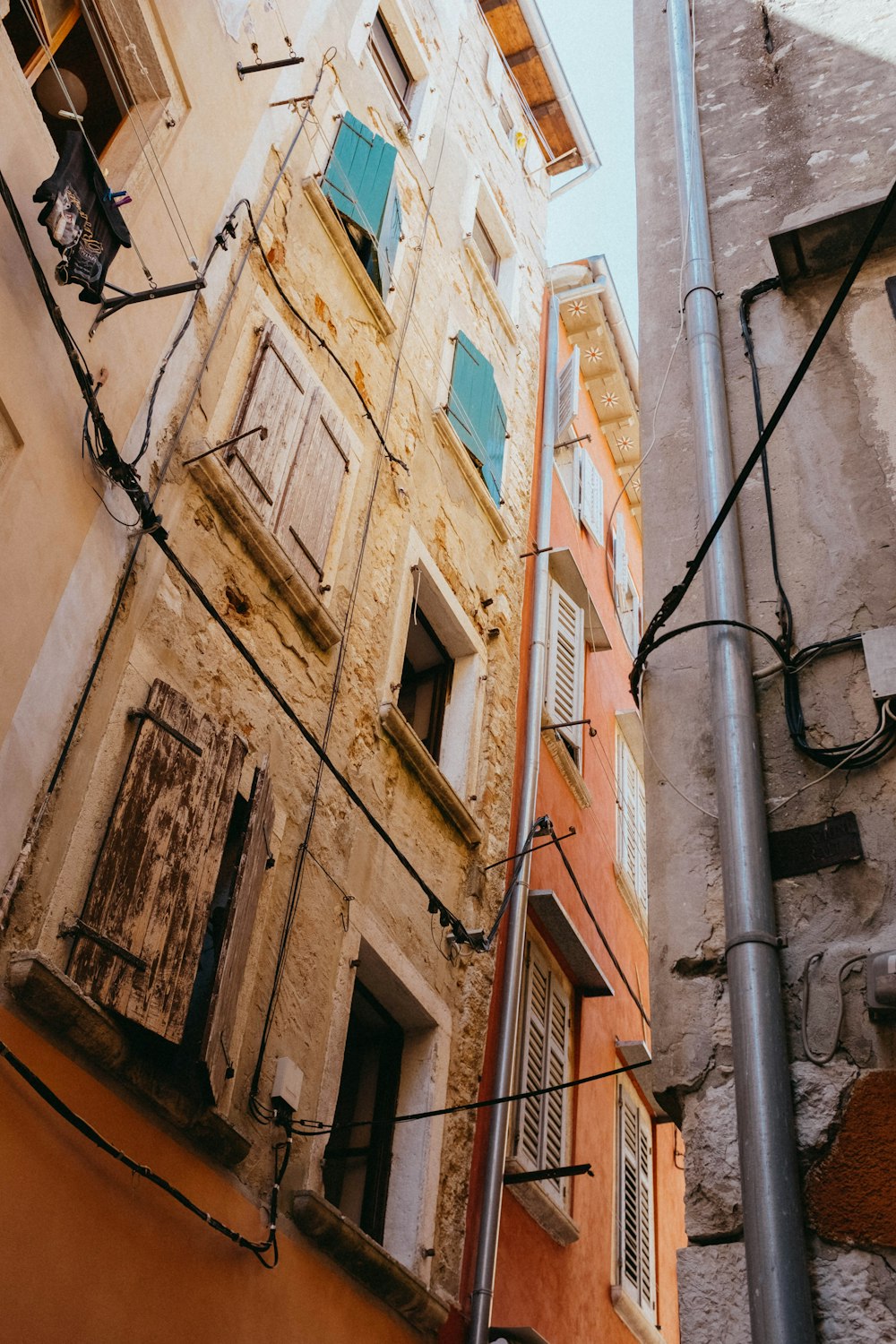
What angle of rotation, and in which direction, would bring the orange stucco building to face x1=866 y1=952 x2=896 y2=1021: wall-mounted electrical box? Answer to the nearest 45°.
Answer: approximately 45° to its right

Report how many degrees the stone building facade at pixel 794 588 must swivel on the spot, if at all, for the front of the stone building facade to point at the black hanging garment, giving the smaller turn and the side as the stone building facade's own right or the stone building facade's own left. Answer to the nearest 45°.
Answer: approximately 45° to the stone building facade's own right

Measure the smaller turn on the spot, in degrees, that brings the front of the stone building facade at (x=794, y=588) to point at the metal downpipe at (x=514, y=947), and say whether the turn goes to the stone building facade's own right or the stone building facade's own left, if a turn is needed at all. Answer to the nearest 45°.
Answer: approximately 90° to the stone building facade's own right

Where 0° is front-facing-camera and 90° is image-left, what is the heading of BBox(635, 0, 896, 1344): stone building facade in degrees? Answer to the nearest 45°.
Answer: approximately 45°
